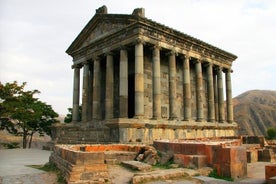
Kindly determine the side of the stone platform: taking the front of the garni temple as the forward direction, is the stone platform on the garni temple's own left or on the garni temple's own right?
on the garni temple's own left

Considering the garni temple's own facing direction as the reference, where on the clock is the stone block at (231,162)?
The stone block is roughly at 10 o'clock from the garni temple.

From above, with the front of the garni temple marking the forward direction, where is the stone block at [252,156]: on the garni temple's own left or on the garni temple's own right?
on the garni temple's own left

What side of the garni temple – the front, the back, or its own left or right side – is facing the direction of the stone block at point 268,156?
left

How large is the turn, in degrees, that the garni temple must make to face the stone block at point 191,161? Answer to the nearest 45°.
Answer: approximately 45° to its left

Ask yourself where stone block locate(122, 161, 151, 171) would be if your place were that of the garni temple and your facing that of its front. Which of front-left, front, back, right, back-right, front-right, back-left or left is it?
front-left

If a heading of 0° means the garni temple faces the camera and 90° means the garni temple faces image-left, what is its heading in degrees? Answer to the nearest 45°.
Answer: approximately 45°
